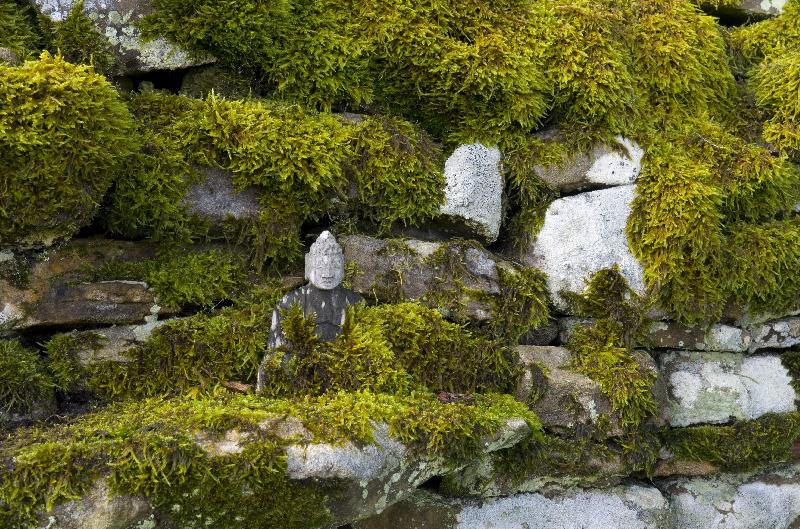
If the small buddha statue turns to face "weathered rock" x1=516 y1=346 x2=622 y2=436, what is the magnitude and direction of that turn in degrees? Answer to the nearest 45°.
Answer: approximately 90° to its left

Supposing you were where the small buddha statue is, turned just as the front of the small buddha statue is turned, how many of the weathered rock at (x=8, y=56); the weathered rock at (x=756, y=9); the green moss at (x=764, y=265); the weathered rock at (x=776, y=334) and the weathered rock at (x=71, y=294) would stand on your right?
2

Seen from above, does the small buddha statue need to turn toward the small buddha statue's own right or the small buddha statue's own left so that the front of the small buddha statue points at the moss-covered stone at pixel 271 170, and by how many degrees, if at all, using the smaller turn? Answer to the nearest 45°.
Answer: approximately 135° to the small buddha statue's own right

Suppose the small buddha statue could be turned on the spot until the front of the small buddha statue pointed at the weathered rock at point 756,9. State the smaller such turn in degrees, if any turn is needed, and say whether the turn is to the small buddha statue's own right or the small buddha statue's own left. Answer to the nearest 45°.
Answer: approximately 135° to the small buddha statue's own left

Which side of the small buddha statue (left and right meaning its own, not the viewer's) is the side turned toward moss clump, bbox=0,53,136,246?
right

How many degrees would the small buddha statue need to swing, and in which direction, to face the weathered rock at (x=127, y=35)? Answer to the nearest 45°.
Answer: approximately 135° to its right

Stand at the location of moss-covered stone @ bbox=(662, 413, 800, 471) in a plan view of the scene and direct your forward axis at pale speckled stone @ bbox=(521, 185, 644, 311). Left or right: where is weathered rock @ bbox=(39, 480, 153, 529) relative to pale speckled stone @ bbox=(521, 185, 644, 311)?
left

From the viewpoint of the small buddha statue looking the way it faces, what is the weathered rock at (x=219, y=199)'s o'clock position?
The weathered rock is roughly at 4 o'clock from the small buddha statue.

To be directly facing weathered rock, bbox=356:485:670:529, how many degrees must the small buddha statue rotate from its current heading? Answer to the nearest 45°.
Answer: approximately 90° to its left

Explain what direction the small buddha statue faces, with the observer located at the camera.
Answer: facing the viewer

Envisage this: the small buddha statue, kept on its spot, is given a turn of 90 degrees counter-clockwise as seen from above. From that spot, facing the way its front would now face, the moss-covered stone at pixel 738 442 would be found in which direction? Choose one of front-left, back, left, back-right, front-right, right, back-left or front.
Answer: front

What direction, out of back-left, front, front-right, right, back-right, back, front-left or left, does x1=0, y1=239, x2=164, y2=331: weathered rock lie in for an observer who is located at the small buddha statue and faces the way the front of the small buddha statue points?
right

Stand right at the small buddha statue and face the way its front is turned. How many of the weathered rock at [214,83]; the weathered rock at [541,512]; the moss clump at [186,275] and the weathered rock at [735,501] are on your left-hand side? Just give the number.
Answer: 2

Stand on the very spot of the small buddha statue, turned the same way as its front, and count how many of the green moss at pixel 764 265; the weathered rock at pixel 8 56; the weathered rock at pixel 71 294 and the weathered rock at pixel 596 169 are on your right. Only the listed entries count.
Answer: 2

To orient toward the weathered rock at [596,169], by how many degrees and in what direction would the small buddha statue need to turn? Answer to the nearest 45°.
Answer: approximately 135° to its left

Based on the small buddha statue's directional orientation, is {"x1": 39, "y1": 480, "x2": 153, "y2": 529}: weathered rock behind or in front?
in front
